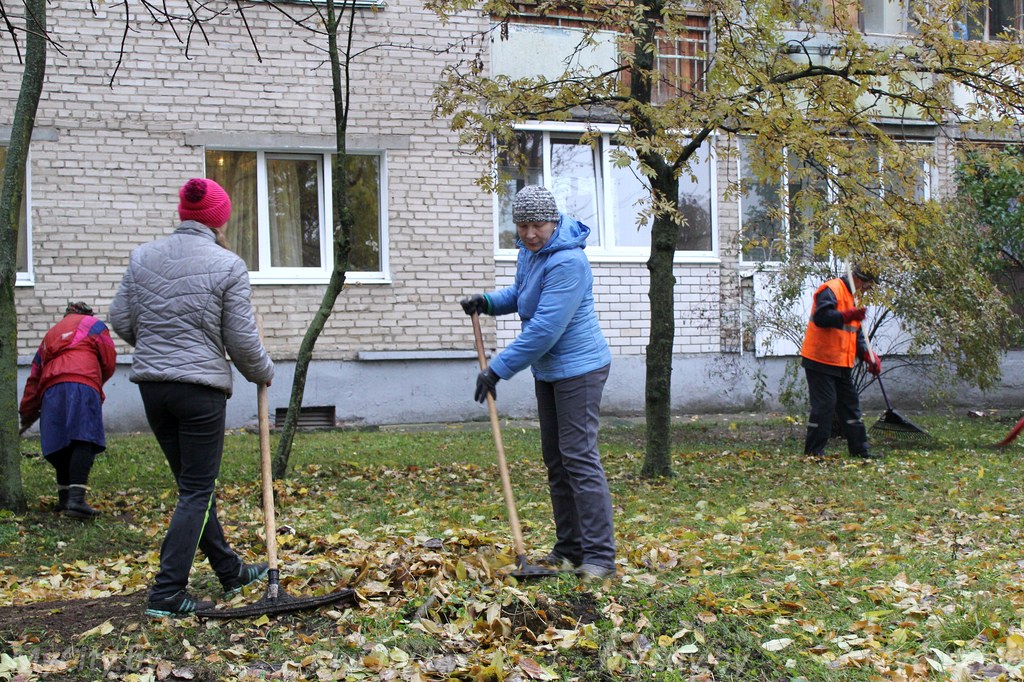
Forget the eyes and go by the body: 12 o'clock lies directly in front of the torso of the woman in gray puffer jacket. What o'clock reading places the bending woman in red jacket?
The bending woman in red jacket is roughly at 10 o'clock from the woman in gray puffer jacket.

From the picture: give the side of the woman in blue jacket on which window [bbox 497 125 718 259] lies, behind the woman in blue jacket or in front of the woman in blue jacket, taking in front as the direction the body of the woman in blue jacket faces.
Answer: behind

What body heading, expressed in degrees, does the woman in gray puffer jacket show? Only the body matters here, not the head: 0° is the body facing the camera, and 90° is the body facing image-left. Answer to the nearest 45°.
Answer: approximately 225°

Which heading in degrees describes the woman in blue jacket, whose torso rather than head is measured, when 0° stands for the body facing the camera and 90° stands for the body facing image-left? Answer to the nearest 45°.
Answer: approximately 45°

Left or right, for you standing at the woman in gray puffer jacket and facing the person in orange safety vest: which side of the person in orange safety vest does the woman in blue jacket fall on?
right

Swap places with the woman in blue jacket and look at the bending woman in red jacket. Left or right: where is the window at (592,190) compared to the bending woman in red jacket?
right

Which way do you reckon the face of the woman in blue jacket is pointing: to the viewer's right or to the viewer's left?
to the viewer's left

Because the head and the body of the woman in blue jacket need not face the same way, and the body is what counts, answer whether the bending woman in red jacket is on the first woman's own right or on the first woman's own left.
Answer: on the first woman's own right
